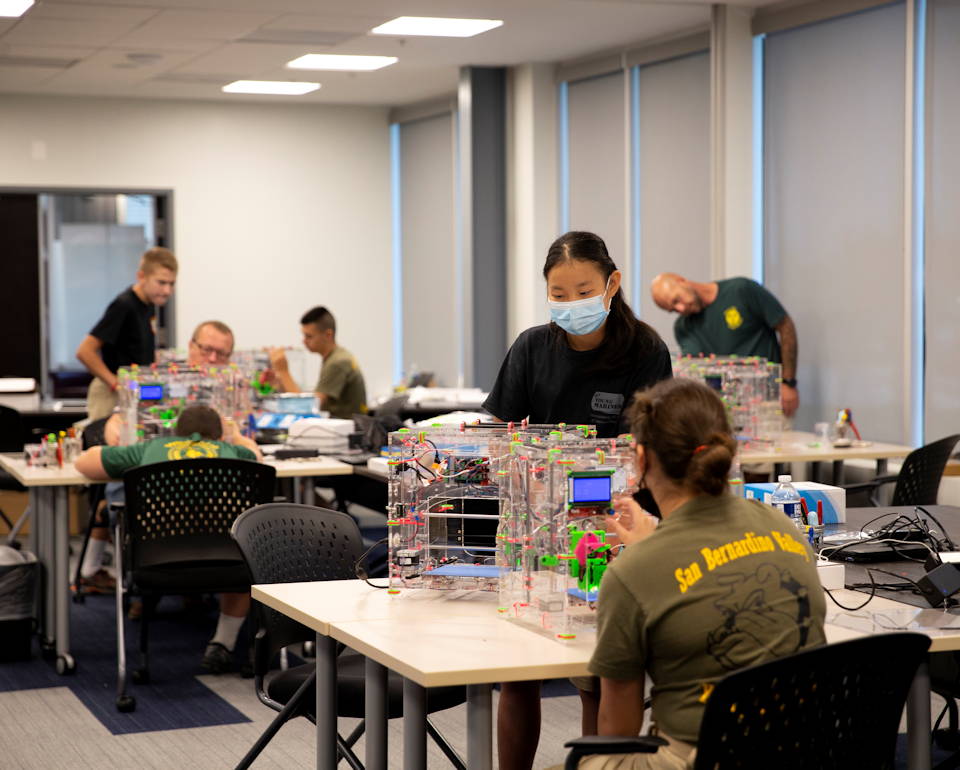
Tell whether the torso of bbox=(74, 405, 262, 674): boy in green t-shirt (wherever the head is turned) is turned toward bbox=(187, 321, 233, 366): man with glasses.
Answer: yes

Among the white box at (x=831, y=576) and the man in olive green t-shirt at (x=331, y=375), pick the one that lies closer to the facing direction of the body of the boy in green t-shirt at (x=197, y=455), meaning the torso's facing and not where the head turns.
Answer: the man in olive green t-shirt

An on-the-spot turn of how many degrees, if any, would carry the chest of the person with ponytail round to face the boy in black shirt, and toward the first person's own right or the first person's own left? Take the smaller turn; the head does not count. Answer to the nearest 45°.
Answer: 0° — they already face them

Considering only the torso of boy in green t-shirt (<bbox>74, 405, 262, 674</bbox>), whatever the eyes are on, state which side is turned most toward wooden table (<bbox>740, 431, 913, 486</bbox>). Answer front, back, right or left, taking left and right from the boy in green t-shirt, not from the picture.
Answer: right

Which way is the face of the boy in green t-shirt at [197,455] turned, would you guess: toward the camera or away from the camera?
away from the camera

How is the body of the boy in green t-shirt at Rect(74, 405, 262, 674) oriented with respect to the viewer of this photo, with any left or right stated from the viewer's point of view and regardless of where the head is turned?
facing away from the viewer

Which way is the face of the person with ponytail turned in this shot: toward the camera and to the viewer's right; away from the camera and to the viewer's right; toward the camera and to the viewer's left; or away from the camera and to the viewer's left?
away from the camera and to the viewer's left

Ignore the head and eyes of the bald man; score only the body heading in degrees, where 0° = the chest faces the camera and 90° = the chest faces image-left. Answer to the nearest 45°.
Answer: approximately 45°

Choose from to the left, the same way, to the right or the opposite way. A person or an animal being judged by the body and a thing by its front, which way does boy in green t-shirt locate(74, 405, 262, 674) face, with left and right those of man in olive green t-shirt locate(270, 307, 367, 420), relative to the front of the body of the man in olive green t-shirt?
to the right

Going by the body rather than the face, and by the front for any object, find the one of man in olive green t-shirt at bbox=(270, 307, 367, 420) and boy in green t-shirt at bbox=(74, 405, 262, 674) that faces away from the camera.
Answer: the boy in green t-shirt

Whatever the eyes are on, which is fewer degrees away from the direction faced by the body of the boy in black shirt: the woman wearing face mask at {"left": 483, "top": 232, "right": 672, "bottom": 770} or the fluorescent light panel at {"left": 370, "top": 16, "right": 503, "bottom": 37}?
the woman wearing face mask

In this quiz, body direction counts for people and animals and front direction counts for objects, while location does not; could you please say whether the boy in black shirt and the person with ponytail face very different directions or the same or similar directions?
very different directions

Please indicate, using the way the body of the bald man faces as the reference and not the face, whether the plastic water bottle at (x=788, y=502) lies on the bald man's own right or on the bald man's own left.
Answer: on the bald man's own left
